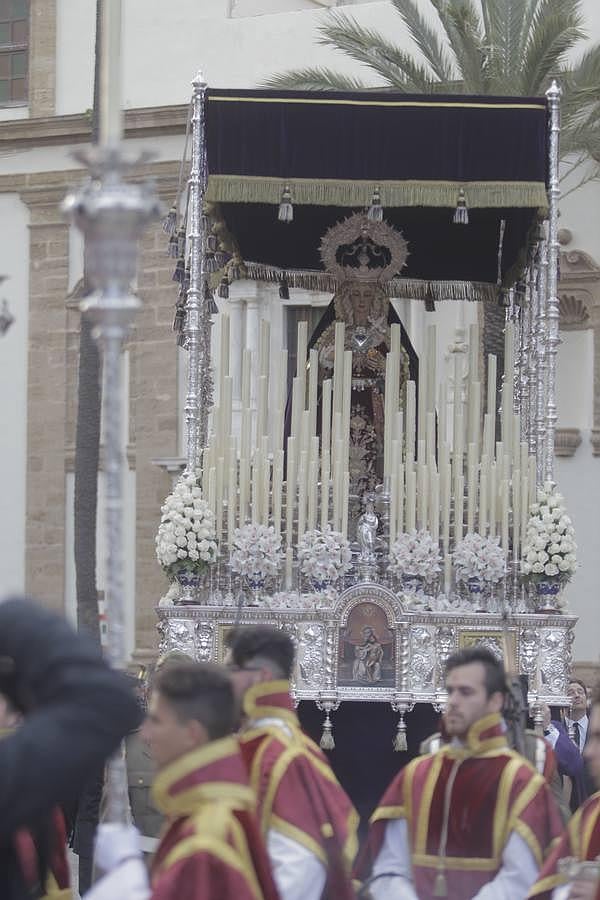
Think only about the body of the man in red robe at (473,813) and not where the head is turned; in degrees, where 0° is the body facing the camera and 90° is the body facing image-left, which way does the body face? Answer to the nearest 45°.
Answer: approximately 45°

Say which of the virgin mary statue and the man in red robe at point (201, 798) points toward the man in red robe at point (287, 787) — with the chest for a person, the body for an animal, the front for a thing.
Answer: the virgin mary statue

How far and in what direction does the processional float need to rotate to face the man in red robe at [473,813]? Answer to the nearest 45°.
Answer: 0° — it already faces them

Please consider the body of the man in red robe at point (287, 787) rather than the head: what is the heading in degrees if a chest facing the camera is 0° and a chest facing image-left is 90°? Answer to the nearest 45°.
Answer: approximately 90°

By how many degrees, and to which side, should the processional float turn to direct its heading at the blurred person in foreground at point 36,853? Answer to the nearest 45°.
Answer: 0° — it already faces them

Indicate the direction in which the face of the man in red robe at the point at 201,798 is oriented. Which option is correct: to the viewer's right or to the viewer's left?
to the viewer's left

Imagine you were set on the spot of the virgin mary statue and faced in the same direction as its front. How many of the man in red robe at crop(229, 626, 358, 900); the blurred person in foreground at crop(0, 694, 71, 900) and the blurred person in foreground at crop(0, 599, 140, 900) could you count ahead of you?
3

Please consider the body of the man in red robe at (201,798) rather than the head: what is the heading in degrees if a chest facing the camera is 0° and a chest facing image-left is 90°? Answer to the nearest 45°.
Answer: approximately 90°

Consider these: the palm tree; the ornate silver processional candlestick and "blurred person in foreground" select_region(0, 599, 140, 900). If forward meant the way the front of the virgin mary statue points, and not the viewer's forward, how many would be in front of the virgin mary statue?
2

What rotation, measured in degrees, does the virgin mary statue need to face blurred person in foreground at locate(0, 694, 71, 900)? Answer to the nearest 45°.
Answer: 0° — it already faces them
